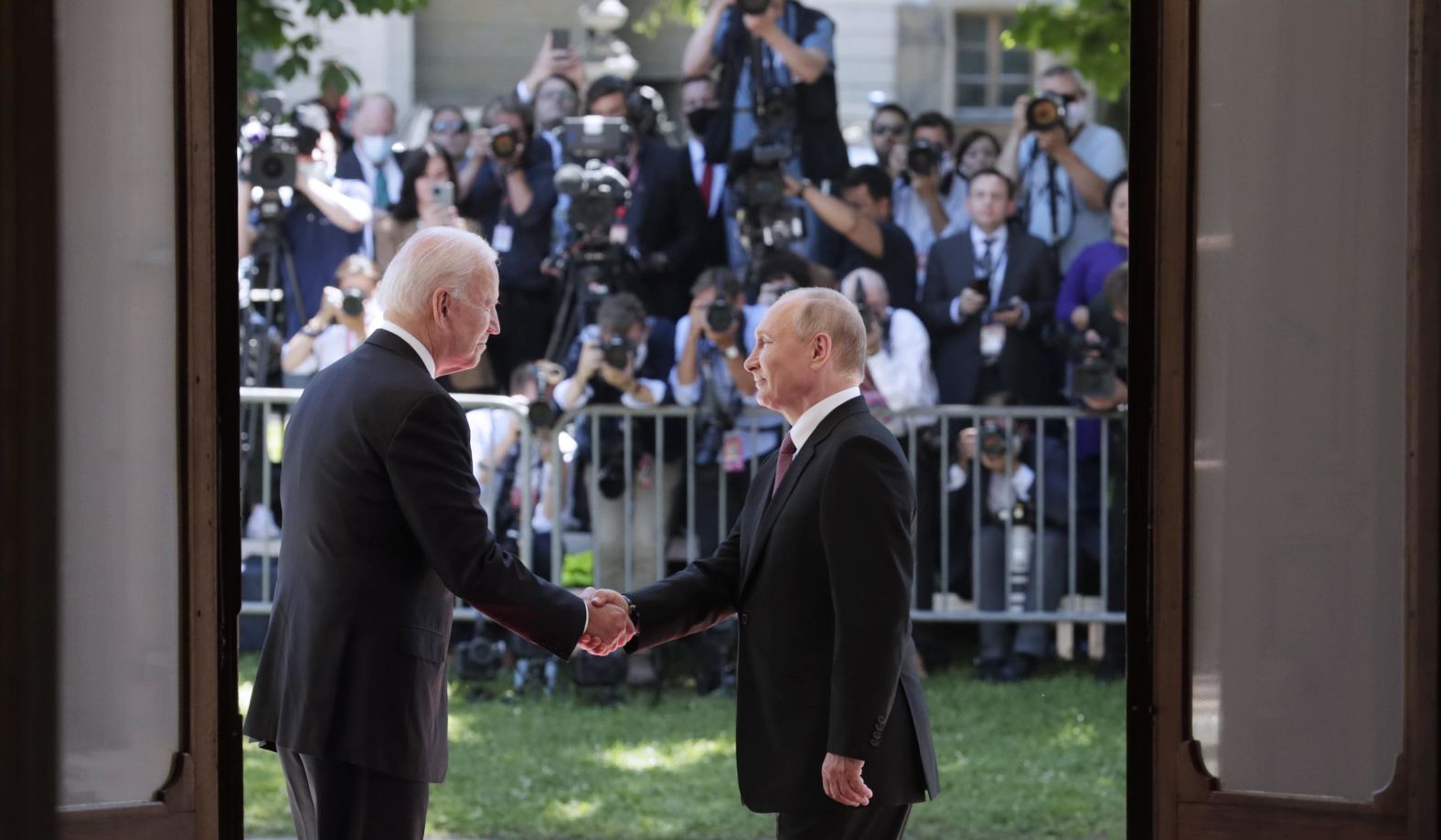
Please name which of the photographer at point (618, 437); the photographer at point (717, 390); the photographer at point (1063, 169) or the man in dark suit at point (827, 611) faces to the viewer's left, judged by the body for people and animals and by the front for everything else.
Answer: the man in dark suit

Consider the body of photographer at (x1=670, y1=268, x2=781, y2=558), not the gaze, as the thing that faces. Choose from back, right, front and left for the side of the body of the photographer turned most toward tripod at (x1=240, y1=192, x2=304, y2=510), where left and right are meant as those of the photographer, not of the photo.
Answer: right

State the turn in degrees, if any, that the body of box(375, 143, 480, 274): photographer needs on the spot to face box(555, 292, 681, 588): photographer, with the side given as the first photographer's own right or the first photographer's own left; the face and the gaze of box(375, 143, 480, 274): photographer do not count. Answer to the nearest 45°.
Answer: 0° — they already face them

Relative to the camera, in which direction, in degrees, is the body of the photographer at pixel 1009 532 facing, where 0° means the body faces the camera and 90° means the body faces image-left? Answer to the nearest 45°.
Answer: approximately 0°

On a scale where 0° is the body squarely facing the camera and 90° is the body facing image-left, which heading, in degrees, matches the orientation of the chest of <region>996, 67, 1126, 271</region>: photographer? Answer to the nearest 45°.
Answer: approximately 0°
